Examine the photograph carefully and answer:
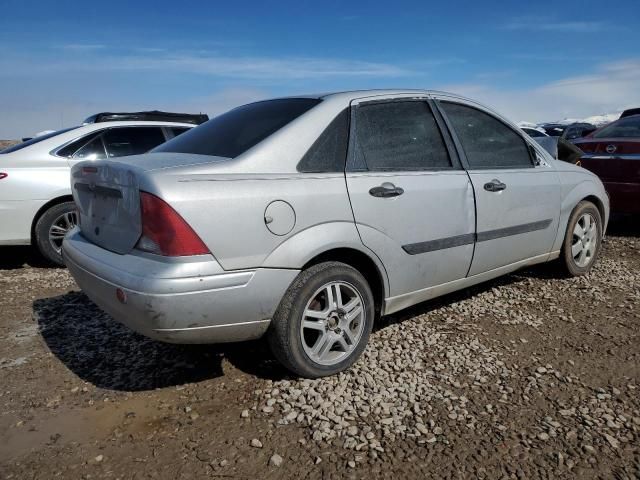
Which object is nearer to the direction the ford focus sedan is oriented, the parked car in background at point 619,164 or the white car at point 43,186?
the parked car in background

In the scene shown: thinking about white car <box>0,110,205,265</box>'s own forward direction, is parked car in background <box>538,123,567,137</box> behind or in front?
in front

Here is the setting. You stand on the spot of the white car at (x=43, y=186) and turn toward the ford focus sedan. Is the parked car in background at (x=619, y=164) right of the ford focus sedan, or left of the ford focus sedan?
left

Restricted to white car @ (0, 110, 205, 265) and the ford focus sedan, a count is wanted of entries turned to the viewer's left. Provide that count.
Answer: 0

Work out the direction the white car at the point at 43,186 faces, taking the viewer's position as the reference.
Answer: facing away from the viewer and to the right of the viewer

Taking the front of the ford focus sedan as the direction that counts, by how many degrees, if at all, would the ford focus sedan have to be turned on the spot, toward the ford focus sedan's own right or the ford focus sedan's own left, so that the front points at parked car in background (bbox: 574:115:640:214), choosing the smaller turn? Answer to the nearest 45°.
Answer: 0° — it already faces it

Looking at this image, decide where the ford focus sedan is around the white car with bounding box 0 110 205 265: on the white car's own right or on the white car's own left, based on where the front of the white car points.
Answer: on the white car's own right

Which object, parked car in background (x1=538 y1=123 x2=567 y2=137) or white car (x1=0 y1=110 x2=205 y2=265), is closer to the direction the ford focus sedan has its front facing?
the parked car in background

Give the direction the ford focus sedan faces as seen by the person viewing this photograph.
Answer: facing away from the viewer and to the right of the viewer
